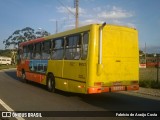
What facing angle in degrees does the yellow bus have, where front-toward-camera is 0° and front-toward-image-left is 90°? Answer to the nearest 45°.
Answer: approximately 135°
